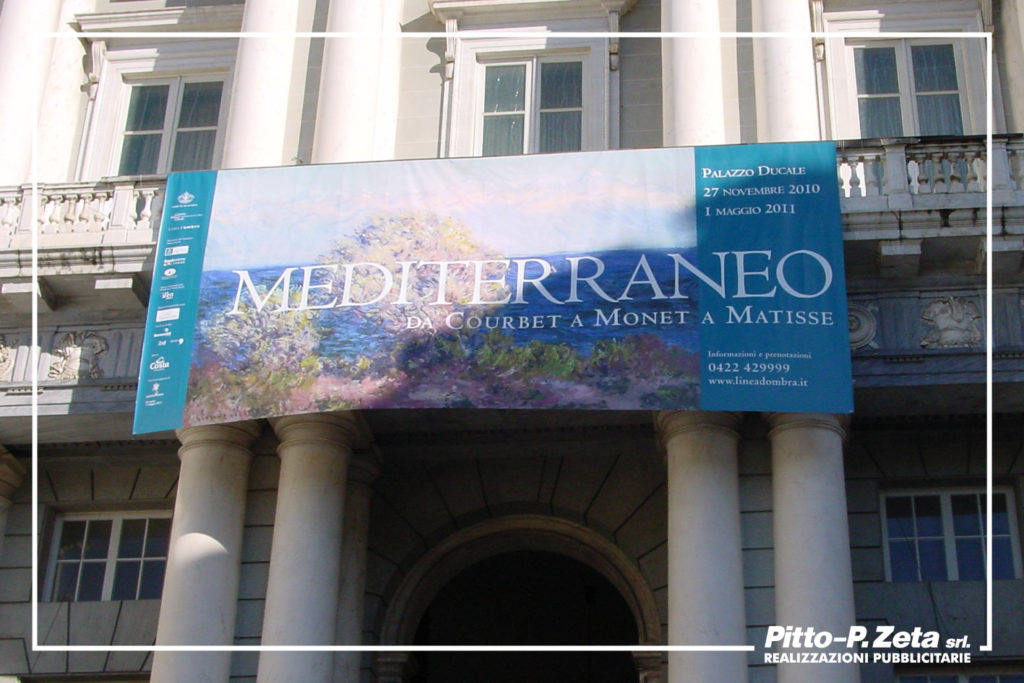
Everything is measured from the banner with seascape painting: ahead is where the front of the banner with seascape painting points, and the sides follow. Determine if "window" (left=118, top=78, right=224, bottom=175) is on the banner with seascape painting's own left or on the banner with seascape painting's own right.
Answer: on the banner with seascape painting's own right

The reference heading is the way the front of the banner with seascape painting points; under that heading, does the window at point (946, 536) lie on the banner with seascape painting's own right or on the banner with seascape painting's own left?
on the banner with seascape painting's own left

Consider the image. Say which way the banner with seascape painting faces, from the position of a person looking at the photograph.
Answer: facing the viewer

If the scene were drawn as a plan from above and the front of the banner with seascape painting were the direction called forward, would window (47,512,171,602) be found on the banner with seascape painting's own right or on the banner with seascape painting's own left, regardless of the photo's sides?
on the banner with seascape painting's own right

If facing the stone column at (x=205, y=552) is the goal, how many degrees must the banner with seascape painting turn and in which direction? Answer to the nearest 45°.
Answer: approximately 135° to its right

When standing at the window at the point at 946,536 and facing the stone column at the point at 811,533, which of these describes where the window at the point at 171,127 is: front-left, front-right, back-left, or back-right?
front-right

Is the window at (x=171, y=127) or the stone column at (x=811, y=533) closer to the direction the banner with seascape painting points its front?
the stone column

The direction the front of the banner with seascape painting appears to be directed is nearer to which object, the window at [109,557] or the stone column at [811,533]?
the stone column

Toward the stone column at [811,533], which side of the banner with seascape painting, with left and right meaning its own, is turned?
left
